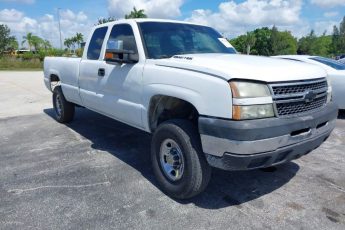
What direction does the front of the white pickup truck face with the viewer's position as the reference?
facing the viewer and to the right of the viewer
